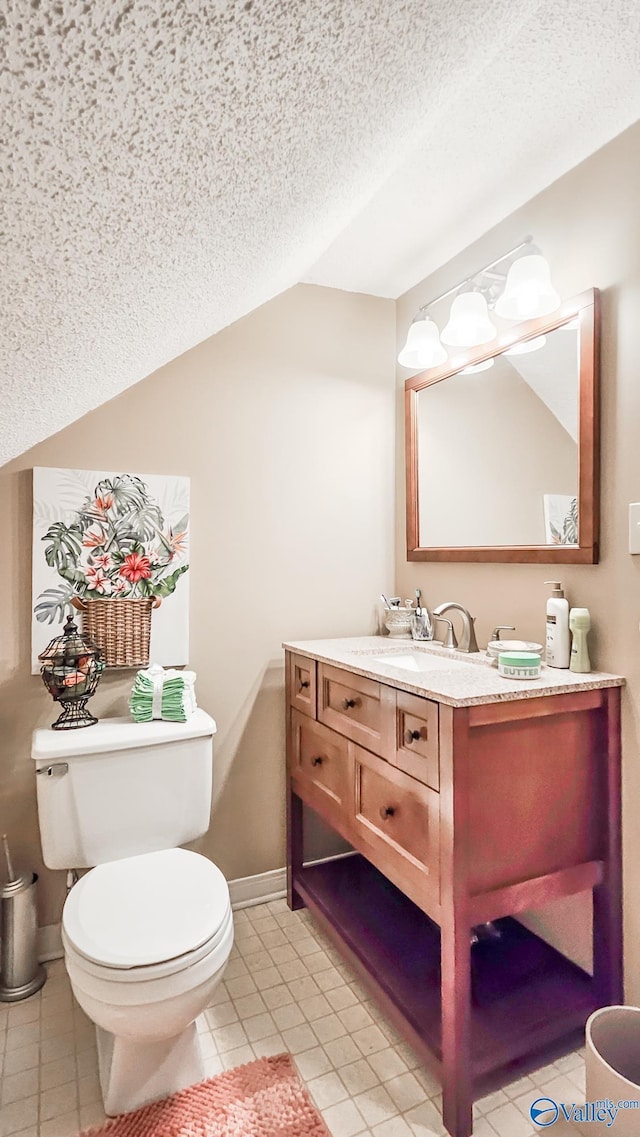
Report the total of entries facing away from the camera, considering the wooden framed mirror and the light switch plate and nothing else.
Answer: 0

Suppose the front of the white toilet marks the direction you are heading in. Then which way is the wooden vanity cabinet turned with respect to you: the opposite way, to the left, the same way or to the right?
to the right

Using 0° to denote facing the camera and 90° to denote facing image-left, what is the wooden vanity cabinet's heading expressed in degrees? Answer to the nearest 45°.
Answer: approximately 45°

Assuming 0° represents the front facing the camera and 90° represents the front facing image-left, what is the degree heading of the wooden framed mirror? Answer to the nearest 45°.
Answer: approximately 45°

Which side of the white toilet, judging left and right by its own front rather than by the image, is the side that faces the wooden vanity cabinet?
left

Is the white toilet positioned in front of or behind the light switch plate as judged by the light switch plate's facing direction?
in front

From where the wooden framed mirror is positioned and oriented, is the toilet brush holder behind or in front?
in front

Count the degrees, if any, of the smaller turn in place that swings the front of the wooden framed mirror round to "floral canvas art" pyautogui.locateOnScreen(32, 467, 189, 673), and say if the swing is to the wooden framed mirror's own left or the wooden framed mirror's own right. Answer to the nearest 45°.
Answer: approximately 45° to the wooden framed mirror's own right

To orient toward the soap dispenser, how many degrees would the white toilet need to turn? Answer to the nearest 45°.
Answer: approximately 90° to its left

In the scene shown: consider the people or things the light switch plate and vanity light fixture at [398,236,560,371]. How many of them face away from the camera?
0
